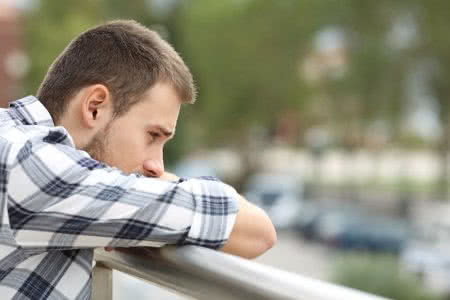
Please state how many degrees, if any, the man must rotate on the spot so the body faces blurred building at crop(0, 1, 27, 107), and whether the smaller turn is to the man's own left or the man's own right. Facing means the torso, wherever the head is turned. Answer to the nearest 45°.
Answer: approximately 90° to the man's own left

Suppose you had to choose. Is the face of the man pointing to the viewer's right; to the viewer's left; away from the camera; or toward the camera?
to the viewer's right

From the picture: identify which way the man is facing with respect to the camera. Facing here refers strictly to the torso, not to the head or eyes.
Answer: to the viewer's right

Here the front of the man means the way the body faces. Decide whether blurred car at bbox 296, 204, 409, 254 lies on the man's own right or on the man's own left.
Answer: on the man's own left

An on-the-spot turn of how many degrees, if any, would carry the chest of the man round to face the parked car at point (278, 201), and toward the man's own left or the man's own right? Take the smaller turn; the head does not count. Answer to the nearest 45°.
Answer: approximately 90° to the man's own left

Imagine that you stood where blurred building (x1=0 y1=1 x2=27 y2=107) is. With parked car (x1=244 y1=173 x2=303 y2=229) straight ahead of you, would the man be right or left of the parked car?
right
